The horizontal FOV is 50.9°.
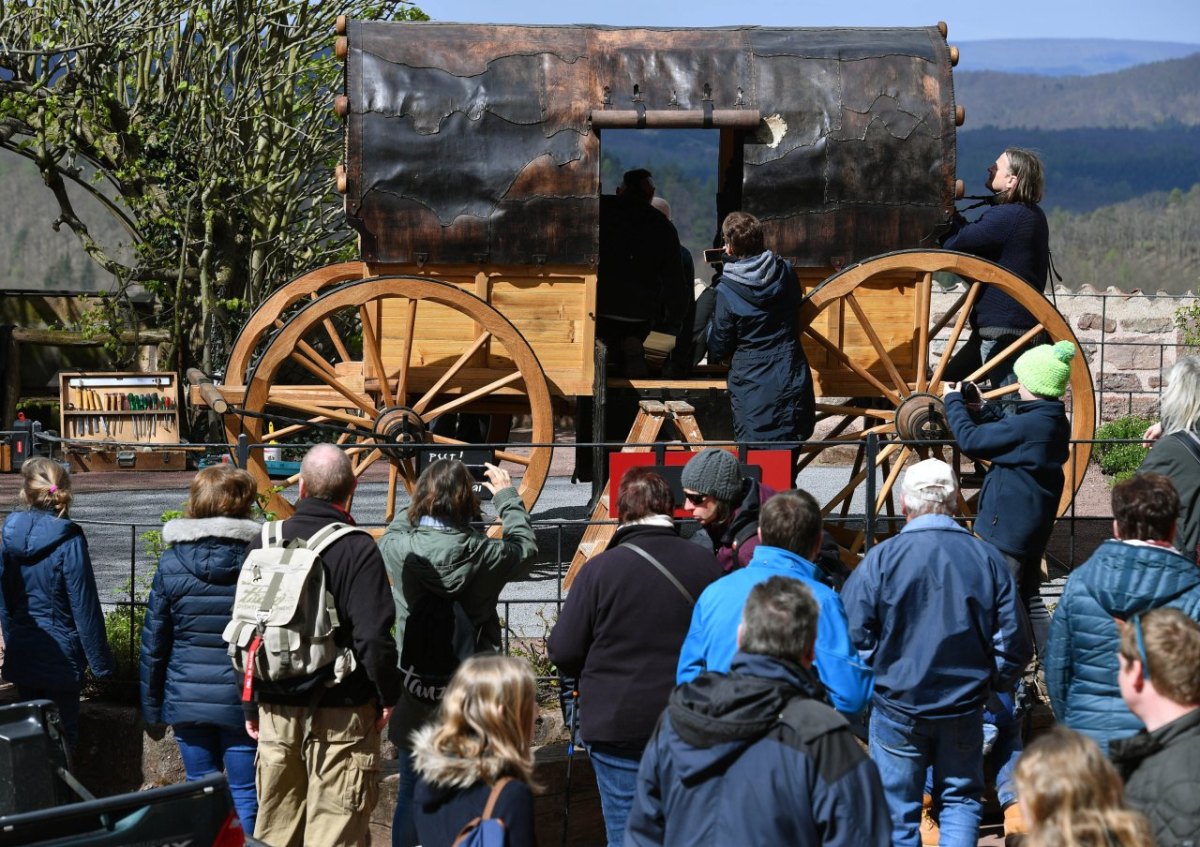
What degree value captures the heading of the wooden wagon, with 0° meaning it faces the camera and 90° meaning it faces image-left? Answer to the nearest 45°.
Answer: approximately 90°

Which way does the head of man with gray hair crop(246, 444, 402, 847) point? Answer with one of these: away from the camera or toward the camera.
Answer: away from the camera

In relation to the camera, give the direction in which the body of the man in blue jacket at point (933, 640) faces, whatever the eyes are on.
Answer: away from the camera

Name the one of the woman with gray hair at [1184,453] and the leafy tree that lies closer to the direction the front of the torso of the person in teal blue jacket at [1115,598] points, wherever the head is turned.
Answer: the woman with gray hair

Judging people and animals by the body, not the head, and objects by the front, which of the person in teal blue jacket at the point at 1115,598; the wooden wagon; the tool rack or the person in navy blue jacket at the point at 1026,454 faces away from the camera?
the person in teal blue jacket at the point at 1115,598

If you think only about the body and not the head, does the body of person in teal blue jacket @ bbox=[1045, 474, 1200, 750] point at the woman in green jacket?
no

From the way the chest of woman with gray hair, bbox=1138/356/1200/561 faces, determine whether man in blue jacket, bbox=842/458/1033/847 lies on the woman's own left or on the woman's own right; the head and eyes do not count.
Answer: on the woman's own left

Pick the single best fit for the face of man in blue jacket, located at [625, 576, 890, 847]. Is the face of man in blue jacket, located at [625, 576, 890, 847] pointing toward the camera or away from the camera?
away from the camera

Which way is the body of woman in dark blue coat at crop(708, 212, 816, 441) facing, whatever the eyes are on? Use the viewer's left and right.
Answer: facing away from the viewer and to the left of the viewer

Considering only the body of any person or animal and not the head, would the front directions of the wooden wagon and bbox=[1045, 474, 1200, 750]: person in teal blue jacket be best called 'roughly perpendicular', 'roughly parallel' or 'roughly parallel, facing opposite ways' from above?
roughly perpendicular

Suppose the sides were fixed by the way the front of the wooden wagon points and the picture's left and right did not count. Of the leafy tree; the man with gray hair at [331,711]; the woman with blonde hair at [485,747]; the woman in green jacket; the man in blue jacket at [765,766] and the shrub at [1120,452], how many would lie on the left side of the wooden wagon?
4

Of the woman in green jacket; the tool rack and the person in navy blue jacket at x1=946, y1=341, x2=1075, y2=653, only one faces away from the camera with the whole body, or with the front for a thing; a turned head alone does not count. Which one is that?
the woman in green jacket

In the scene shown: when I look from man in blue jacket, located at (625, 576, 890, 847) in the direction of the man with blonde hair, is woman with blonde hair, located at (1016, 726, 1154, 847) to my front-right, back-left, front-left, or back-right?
front-right

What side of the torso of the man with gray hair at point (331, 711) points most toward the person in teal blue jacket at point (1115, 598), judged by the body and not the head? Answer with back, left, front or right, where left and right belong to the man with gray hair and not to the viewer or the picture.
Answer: right

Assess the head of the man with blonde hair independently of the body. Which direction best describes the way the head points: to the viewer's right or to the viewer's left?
to the viewer's left

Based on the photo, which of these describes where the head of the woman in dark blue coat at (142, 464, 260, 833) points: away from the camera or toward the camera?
away from the camera

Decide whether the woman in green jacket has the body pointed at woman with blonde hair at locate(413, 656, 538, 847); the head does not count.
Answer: no

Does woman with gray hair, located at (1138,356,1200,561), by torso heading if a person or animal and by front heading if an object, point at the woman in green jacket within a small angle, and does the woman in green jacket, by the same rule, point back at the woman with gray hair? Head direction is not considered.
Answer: no

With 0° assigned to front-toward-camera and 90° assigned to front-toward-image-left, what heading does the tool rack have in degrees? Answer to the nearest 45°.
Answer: approximately 0°

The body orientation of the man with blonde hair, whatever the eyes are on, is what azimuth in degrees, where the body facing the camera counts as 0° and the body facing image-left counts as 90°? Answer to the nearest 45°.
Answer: approximately 135°

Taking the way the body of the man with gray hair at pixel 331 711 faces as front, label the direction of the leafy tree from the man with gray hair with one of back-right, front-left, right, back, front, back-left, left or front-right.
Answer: front-left
